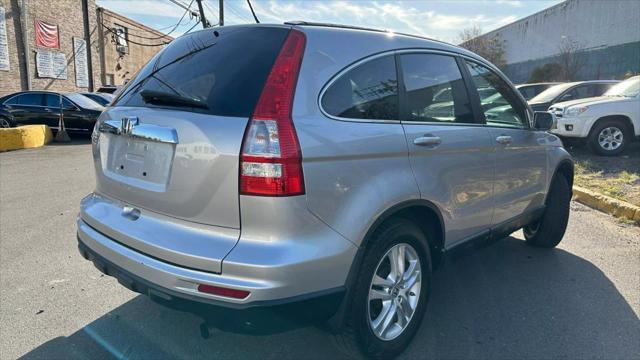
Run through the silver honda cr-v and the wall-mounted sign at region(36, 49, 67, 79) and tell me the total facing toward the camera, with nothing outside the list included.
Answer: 1

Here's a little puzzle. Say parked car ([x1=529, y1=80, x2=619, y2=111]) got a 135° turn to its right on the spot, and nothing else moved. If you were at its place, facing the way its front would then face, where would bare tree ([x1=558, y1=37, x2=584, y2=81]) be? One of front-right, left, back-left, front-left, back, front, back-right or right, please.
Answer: front

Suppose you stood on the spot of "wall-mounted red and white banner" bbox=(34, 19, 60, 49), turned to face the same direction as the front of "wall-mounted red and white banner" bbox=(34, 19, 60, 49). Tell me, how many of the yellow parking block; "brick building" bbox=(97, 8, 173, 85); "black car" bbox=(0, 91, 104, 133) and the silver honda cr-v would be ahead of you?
3

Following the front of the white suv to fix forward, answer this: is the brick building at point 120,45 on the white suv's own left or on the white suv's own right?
on the white suv's own right

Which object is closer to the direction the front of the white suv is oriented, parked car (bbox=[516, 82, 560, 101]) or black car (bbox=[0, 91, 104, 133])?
the black car

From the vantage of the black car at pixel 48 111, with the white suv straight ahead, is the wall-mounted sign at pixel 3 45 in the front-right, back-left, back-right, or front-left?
back-left

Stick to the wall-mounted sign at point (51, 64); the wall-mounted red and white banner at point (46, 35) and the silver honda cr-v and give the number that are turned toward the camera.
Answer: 2

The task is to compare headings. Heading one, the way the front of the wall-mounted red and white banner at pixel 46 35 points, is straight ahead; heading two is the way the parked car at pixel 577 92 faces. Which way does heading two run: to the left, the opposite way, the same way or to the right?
to the right

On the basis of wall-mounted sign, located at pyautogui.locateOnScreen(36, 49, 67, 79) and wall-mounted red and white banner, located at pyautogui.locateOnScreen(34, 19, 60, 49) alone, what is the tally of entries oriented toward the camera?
2
